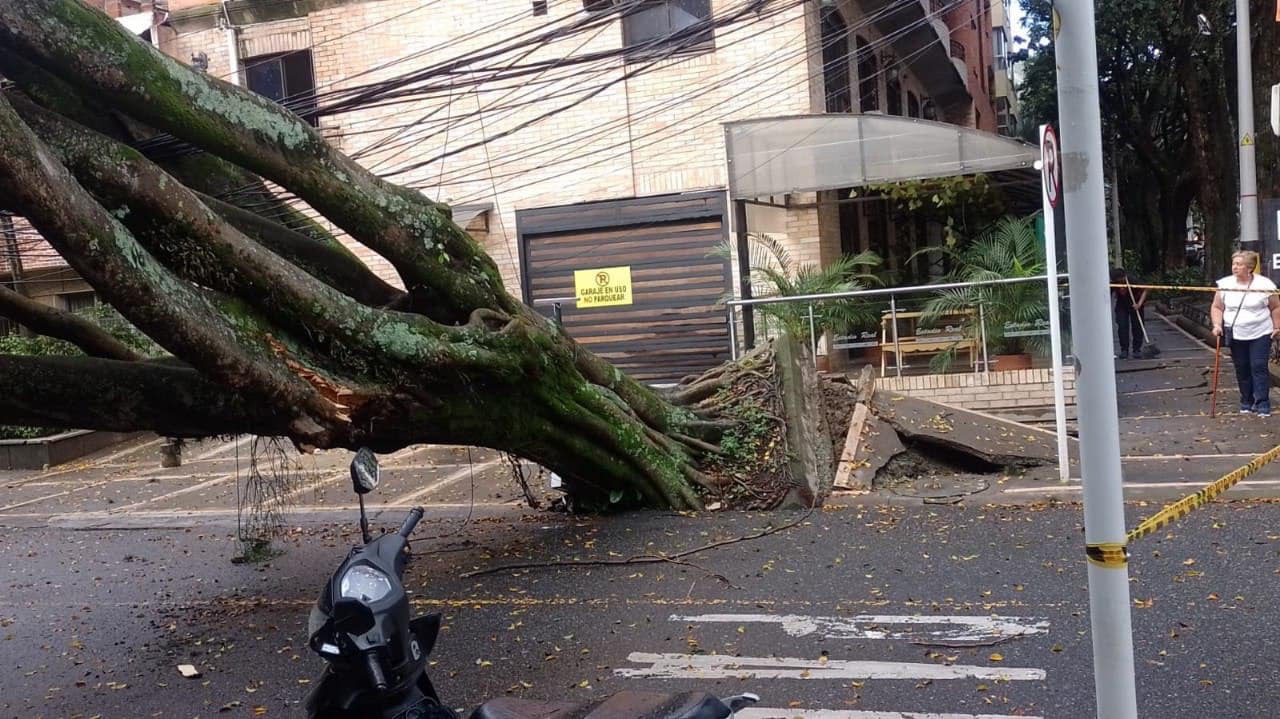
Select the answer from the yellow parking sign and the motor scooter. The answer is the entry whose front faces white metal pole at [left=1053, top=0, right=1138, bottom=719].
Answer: the yellow parking sign

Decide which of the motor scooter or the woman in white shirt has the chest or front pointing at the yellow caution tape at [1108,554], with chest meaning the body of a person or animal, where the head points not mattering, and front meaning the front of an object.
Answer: the woman in white shirt

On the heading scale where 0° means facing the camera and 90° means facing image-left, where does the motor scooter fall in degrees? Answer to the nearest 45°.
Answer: approximately 90°

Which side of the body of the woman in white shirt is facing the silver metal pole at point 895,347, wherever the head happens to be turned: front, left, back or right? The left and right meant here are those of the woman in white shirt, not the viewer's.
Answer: right

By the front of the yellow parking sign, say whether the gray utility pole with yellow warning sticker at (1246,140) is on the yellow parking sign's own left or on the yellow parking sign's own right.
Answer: on the yellow parking sign's own left

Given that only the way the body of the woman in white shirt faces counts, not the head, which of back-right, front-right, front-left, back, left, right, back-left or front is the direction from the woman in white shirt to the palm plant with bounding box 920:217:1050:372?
right

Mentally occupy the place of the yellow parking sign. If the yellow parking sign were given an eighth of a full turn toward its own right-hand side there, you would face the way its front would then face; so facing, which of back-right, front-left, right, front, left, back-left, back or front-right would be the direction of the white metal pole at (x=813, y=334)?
left

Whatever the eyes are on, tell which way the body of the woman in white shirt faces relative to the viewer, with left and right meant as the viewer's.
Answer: facing the viewer

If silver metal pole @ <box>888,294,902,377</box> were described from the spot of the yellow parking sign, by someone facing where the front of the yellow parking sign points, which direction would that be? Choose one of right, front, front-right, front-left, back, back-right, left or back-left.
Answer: front-left
